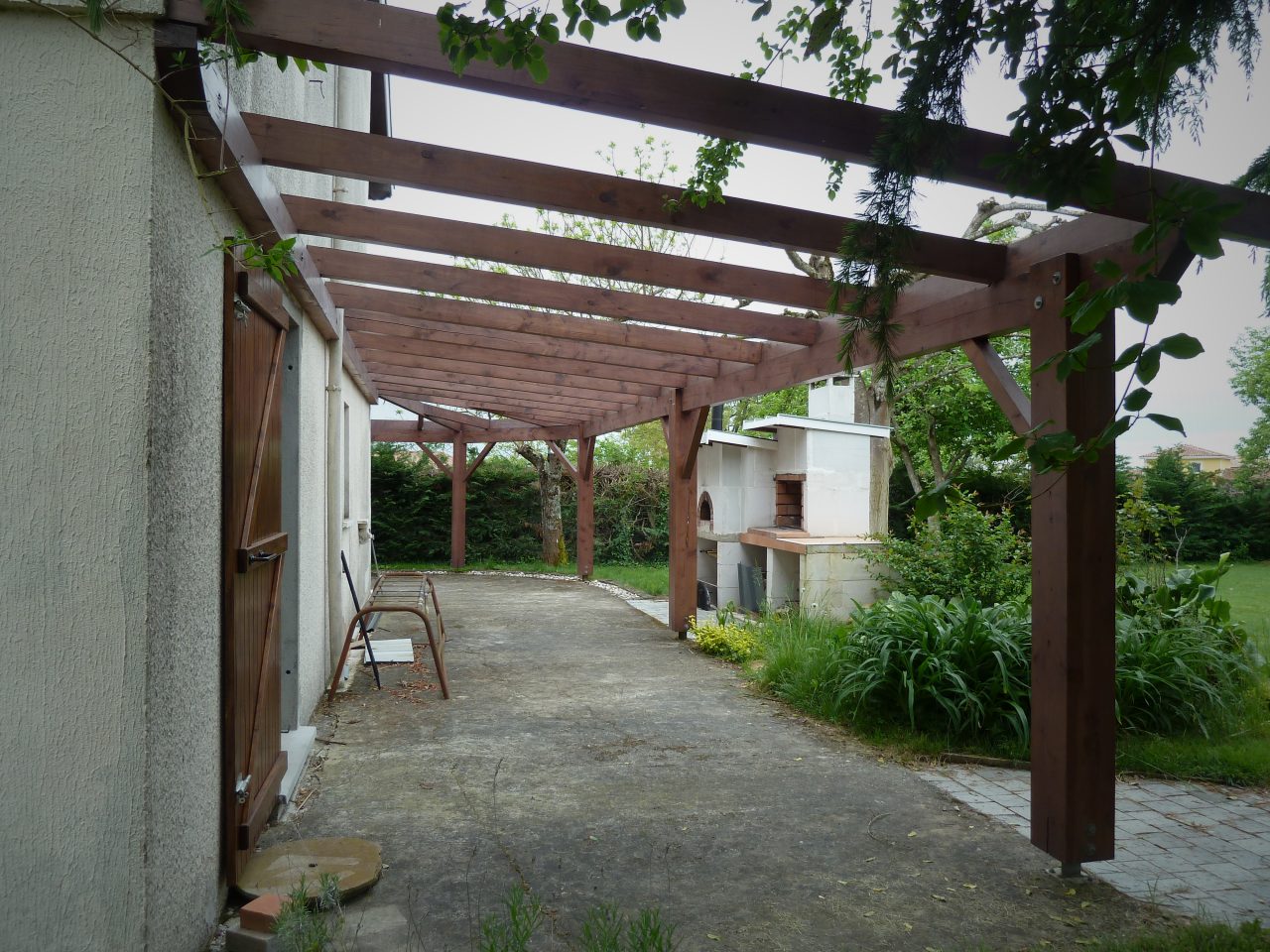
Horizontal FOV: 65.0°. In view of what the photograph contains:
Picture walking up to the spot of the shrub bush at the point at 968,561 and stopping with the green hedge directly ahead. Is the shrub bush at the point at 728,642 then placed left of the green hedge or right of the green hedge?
left

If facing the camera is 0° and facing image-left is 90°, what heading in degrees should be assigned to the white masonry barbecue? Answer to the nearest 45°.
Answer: approximately 45°

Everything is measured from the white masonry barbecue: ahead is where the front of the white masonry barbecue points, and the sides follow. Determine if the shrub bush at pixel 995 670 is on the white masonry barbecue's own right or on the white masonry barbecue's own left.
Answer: on the white masonry barbecue's own left

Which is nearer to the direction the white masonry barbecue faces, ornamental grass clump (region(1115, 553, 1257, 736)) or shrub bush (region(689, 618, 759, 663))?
the shrub bush

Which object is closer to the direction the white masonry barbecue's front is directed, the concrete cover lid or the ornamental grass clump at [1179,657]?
the concrete cover lid

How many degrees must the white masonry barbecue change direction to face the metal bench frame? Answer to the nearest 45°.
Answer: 0° — it already faces it

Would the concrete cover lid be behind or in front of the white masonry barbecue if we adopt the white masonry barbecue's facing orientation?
in front

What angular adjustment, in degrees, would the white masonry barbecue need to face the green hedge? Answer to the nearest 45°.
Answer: approximately 90° to its right
